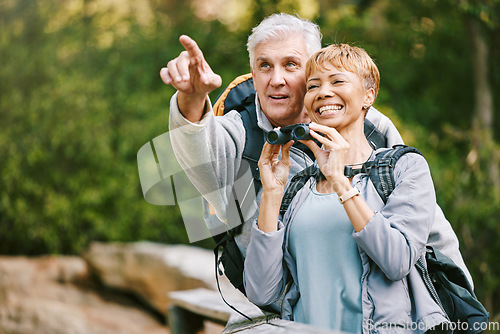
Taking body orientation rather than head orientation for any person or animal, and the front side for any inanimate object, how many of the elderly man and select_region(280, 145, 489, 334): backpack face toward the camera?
1

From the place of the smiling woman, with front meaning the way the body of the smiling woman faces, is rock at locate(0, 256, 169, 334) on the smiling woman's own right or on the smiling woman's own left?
on the smiling woman's own right

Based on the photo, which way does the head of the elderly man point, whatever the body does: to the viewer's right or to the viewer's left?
to the viewer's left

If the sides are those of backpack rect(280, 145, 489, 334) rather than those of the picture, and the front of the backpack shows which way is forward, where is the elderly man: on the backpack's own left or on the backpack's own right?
on the backpack's own left

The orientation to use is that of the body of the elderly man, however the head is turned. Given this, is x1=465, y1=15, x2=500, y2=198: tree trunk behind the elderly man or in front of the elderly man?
behind

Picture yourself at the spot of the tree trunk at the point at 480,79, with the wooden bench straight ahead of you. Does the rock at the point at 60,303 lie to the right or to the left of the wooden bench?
right

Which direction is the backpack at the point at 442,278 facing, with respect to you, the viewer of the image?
facing away from the viewer and to the right of the viewer

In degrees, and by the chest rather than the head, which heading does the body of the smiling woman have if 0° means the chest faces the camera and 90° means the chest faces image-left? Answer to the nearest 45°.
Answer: approximately 45°

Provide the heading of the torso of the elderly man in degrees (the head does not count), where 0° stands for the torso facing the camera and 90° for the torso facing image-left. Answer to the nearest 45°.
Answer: approximately 0°

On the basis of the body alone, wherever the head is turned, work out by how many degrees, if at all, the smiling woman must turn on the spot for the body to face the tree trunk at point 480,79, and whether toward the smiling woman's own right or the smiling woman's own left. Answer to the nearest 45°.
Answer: approximately 135° to the smiling woman's own right
